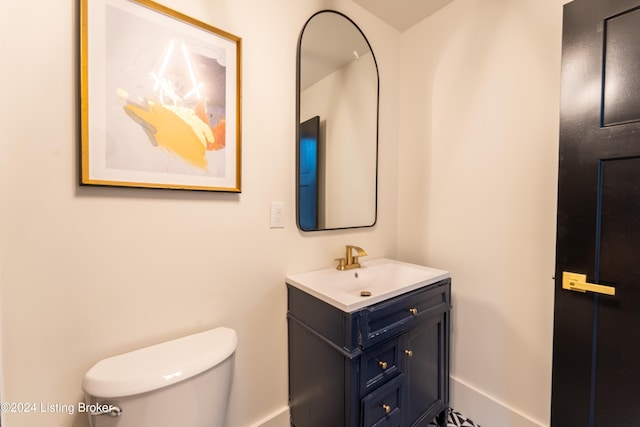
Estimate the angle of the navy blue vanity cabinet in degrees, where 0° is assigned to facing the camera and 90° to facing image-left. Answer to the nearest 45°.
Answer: approximately 315°

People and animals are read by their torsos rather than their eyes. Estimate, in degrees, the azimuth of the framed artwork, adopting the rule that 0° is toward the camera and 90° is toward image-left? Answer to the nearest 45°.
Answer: approximately 315°

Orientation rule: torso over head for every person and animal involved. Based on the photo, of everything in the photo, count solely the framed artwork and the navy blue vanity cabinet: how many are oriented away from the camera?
0

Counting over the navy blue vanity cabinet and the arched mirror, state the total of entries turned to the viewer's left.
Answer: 0

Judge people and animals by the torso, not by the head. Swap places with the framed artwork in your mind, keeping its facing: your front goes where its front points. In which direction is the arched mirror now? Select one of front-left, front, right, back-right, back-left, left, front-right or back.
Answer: front-left

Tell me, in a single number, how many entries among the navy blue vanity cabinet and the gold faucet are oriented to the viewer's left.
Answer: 0

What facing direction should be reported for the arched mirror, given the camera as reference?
facing the viewer and to the right of the viewer

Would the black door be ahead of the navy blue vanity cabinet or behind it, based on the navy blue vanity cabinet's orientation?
ahead

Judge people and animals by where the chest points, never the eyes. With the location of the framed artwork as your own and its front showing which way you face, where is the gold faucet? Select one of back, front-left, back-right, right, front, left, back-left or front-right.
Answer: front-left

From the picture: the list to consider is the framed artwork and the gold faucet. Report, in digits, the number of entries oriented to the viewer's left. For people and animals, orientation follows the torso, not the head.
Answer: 0
